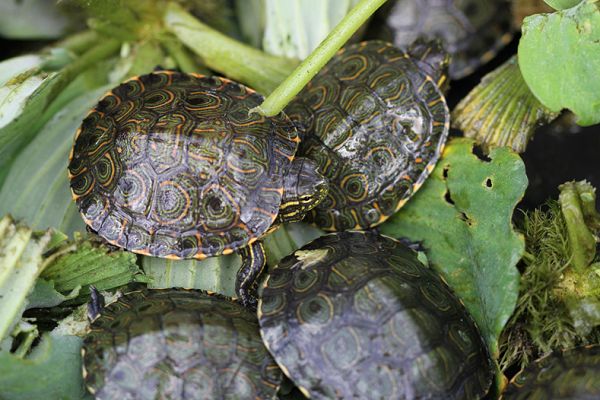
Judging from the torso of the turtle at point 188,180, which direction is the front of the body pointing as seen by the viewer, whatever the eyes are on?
to the viewer's right

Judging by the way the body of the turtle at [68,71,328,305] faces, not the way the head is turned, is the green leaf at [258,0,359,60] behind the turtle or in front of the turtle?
in front
